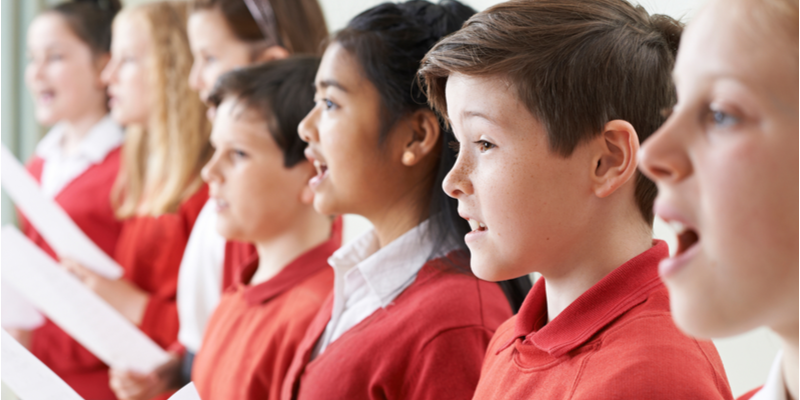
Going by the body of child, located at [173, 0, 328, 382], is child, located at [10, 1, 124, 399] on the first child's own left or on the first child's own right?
on the first child's own right

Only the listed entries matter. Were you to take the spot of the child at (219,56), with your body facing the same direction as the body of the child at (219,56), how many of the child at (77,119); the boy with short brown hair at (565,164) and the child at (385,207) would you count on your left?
2

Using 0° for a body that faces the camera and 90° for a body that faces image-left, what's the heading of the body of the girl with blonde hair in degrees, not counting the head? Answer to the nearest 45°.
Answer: approximately 90°

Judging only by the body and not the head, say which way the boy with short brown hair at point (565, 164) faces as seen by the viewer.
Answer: to the viewer's left

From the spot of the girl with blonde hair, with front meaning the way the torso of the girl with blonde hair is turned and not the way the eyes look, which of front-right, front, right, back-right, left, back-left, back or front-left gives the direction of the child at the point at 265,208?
left

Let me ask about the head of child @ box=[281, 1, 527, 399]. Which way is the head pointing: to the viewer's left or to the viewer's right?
to the viewer's left

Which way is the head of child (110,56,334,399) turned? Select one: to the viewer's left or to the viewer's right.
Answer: to the viewer's left

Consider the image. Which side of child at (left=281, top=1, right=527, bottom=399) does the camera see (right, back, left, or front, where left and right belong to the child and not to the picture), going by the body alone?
left

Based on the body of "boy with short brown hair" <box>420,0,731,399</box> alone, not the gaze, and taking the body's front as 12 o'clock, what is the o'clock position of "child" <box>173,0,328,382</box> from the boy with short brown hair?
The child is roughly at 2 o'clock from the boy with short brown hair.

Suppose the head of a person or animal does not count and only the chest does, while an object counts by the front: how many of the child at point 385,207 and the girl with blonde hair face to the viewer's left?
2

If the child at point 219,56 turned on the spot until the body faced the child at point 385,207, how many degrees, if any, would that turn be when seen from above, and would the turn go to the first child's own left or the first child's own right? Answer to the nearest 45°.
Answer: approximately 90° to the first child's own left

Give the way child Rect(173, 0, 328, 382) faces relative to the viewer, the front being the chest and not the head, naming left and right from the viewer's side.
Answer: facing to the left of the viewer

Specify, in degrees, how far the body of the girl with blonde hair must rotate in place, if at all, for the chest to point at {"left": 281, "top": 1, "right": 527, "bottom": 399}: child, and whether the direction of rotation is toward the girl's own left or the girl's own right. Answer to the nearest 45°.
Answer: approximately 90° to the girl's own left

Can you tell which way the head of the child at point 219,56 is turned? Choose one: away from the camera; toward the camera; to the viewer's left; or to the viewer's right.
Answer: to the viewer's left
